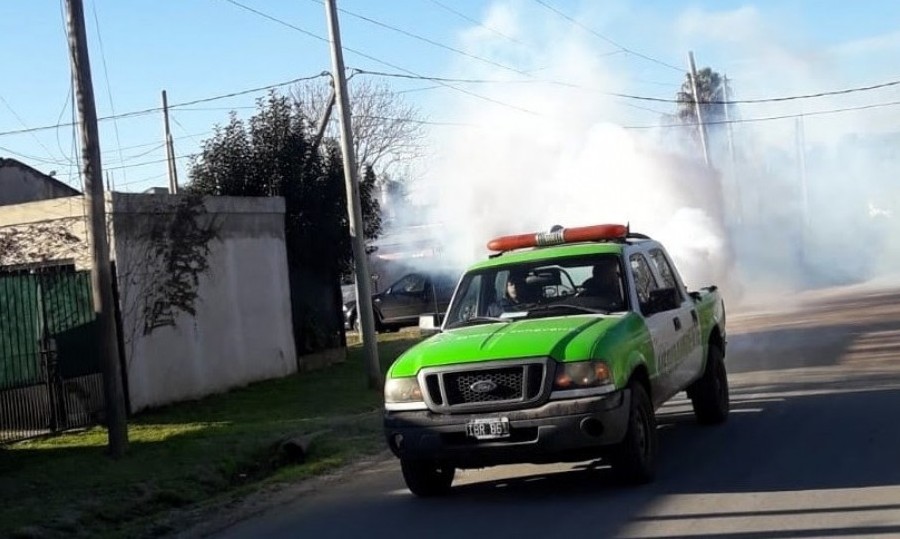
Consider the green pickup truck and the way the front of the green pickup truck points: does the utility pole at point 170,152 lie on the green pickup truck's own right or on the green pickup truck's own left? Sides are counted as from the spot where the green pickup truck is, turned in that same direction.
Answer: on the green pickup truck's own right

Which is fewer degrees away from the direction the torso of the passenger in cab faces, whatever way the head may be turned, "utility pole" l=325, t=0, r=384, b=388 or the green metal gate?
the green metal gate

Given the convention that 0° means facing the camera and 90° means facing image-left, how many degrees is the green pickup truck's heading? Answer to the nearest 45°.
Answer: approximately 45°

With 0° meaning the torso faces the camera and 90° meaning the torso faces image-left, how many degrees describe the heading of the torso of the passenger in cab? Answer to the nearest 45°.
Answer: approximately 45°

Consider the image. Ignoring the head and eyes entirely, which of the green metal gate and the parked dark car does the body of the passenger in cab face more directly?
the green metal gate

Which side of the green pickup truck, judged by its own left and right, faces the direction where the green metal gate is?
right

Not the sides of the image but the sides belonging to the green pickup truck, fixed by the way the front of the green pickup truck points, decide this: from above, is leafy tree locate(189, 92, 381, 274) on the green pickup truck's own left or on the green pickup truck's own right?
on the green pickup truck's own right

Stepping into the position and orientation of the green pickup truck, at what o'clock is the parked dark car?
The parked dark car is roughly at 4 o'clock from the green pickup truck.

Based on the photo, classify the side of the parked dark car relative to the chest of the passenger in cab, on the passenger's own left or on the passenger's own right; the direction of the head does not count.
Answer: on the passenger's own right
